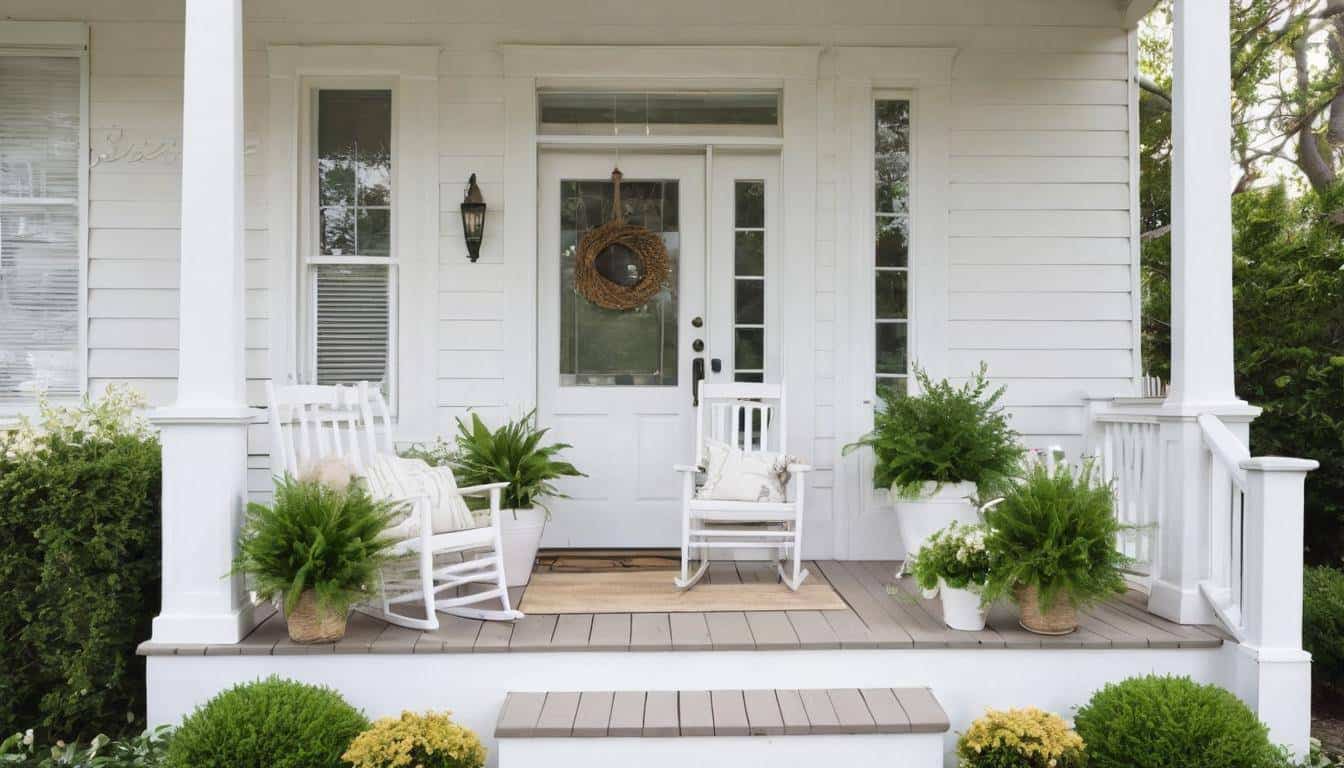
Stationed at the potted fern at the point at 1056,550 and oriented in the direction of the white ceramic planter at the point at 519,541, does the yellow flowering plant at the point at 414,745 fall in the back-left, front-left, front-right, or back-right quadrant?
front-left

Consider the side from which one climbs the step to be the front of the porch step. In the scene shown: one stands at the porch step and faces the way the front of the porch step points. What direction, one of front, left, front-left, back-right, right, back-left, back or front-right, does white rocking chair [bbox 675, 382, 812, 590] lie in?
back

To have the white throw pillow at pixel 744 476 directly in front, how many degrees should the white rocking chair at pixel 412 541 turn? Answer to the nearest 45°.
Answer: approximately 45° to its left

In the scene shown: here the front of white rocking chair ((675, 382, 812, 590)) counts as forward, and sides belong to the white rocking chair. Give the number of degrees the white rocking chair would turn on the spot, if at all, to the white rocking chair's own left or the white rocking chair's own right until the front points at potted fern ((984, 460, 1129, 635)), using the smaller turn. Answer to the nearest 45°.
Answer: approximately 45° to the white rocking chair's own left

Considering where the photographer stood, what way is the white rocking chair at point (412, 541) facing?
facing the viewer and to the right of the viewer

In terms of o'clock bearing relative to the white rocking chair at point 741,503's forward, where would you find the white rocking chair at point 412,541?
the white rocking chair at point 412,541 is roughly at 2 o'clock from the white rocking chair at point 741,503.

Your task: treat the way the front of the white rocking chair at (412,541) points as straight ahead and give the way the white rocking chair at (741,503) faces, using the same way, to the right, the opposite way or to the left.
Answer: to the right

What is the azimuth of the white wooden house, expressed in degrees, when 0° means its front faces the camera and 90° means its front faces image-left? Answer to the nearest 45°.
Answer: approximately 0°

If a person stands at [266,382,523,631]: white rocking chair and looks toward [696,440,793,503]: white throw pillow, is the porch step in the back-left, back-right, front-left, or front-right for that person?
front-right

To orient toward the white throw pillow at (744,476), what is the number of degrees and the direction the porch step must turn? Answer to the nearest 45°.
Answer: approximately 180°

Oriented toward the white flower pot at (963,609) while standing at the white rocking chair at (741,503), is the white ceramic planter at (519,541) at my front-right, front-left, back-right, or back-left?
back-right

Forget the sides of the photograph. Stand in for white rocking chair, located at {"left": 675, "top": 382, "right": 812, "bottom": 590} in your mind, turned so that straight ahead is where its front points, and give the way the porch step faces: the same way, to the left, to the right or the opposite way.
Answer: the same way

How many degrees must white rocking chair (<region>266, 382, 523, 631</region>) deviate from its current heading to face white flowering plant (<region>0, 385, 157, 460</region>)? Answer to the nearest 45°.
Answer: approximately 135° to its right

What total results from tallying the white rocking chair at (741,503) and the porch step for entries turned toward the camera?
2

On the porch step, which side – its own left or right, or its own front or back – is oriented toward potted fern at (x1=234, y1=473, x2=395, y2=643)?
right

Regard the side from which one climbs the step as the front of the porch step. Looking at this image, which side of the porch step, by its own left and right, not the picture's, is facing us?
front

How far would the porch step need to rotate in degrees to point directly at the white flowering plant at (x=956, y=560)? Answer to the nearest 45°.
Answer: approximately 135° to its left

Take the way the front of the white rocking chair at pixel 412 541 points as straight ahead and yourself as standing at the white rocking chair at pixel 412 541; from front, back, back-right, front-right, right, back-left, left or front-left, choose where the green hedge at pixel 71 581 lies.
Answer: back-right

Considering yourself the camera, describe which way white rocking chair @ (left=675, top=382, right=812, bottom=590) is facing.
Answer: facing the viewer
